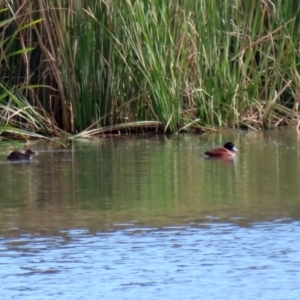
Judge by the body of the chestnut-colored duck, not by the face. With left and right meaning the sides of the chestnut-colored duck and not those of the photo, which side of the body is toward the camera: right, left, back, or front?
right

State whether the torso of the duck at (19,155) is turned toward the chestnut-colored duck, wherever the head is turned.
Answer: yes

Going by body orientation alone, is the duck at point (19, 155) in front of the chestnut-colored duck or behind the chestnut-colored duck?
behind

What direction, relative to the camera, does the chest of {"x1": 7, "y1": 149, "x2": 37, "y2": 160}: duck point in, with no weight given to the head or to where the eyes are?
to the viewer's right
